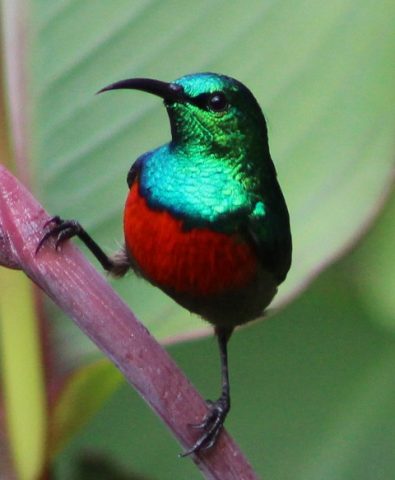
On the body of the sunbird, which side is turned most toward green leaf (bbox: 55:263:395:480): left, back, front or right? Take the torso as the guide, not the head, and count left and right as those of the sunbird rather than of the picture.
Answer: back

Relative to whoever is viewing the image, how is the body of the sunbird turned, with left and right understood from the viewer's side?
facing the viewer and to the left of the viewer

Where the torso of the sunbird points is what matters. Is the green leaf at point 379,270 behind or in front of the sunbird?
behind
